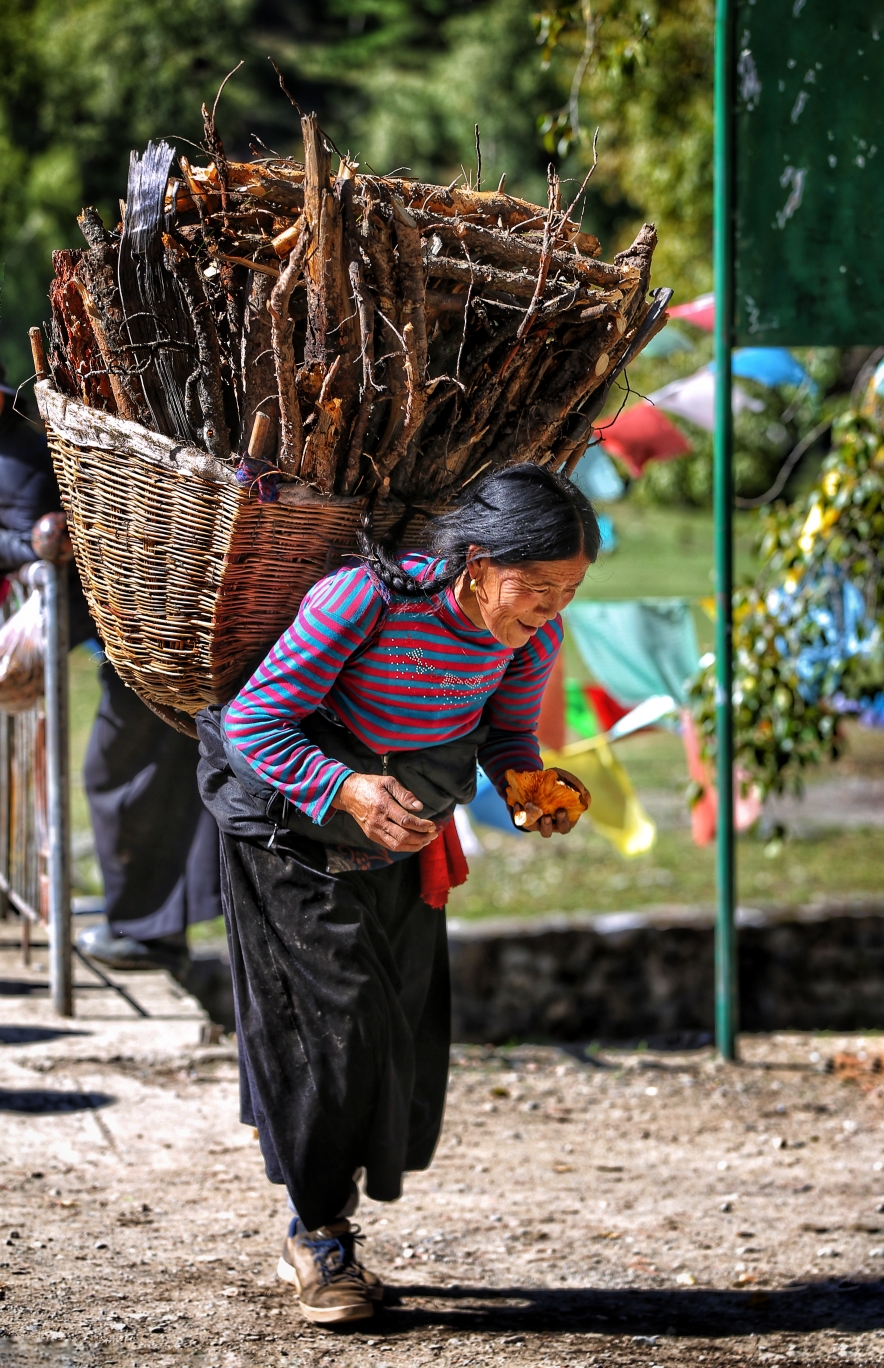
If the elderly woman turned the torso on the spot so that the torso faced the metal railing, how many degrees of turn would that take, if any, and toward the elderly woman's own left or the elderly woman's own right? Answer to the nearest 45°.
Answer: approximately 180°

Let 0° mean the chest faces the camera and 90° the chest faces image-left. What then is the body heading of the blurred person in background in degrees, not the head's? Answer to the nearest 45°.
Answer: approximately 90°

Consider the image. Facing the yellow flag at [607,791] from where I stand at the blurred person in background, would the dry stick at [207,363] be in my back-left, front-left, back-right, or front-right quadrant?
back-right

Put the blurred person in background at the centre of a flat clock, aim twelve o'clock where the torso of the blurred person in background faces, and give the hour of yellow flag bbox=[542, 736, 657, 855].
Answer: The yellow flag is roughly at 5 o'clock from the blurred person in background.

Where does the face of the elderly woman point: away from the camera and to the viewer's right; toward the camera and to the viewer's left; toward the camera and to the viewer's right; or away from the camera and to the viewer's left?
toward the camera and to the viewer's right

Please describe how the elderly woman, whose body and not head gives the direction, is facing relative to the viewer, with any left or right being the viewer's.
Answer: facing the viewer and to the right of the viewer

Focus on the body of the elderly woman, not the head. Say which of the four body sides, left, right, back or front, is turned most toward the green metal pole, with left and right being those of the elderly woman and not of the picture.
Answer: left

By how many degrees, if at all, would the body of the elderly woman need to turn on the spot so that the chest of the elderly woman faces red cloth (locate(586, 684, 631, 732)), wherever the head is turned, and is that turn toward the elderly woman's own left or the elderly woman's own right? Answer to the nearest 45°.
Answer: approximately 135° to the elderly woman's own left

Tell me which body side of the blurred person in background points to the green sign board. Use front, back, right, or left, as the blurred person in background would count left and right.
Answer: back

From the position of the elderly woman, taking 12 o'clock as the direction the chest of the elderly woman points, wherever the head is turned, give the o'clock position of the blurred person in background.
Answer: The blurred person in background is roughly at 7 o'clock from the elderly woman.
